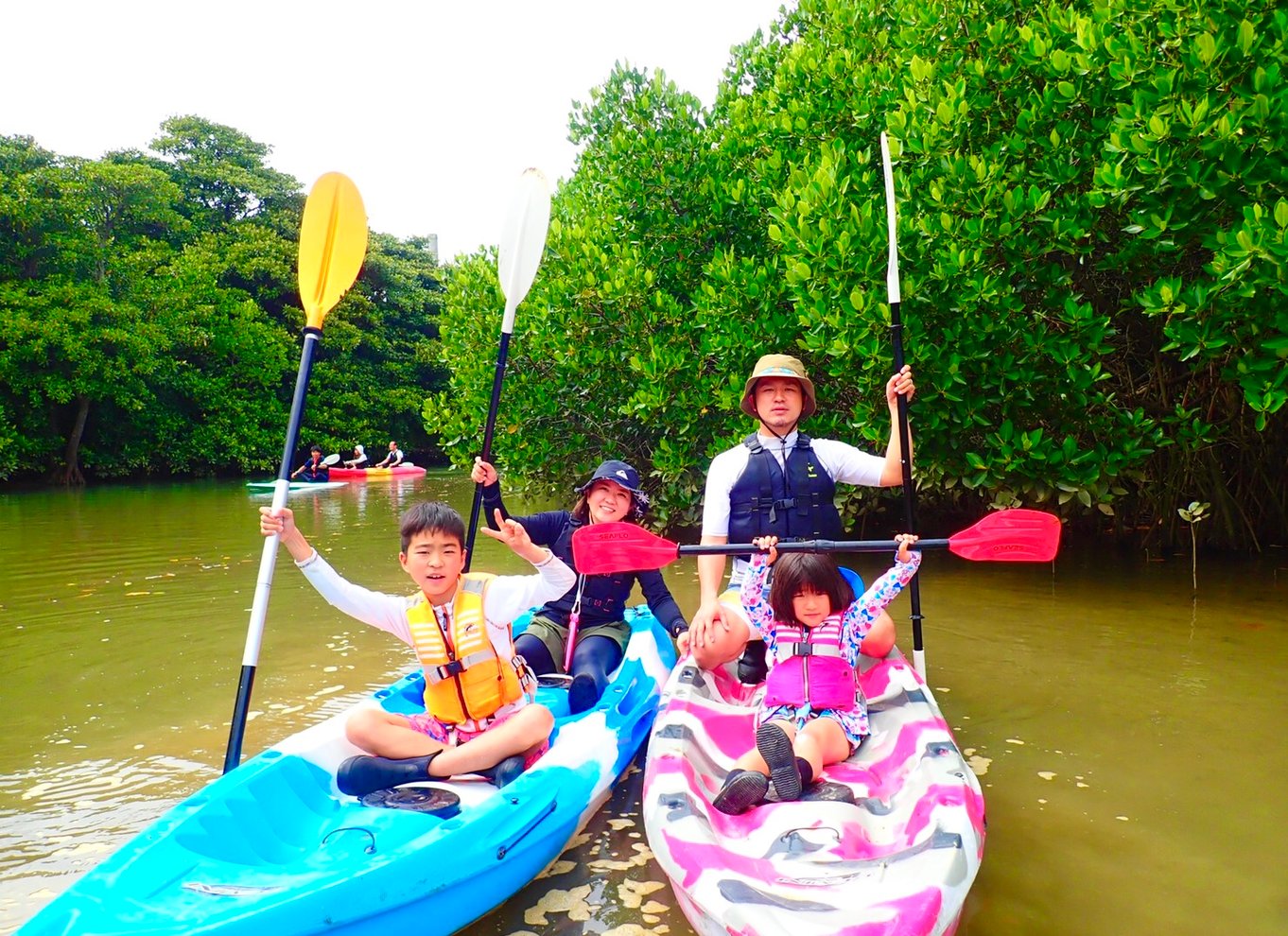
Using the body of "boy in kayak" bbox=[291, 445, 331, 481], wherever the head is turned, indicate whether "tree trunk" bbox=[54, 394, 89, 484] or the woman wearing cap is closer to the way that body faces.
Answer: the woman wearing cap

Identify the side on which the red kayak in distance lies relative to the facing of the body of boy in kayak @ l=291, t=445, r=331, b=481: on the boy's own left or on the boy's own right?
on the boy's own left

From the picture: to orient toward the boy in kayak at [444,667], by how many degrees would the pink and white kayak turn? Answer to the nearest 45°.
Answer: approximately 90° to its right

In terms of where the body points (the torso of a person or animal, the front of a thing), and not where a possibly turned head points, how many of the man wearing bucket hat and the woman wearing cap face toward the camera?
2

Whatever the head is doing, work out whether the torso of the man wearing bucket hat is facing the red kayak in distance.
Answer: no

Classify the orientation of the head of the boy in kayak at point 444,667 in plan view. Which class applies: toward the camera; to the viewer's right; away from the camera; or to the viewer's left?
toward the camera

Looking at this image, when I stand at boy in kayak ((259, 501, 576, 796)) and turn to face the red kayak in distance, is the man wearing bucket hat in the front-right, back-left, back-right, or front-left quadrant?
front-right

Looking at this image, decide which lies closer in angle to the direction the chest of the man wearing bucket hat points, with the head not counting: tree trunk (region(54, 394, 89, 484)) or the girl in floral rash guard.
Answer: the girl in floral rash guard

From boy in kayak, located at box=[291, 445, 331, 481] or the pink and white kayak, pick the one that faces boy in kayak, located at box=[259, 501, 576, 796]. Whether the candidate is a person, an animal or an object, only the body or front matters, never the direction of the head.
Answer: boy in kayak, located at box=[291, 445, 331, 481]

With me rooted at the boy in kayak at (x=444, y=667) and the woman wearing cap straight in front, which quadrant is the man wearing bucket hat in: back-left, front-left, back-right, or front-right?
front-right

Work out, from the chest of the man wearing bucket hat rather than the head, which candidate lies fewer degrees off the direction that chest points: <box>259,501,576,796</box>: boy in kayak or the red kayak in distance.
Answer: the boy in kayak

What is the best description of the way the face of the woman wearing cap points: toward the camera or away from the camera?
toward the camera

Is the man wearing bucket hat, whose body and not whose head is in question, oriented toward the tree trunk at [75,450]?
no

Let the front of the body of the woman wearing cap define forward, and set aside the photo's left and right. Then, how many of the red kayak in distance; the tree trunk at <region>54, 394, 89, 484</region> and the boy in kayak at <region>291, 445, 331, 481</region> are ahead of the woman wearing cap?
0

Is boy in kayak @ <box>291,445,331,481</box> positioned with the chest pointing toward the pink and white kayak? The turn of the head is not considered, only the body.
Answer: yes

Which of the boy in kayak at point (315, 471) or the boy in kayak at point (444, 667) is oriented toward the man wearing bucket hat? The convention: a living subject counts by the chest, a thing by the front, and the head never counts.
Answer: the boy in kayak at point (315, 471)

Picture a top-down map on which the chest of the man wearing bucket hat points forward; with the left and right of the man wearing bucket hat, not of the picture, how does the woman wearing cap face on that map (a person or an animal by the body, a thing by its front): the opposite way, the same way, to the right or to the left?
the same way

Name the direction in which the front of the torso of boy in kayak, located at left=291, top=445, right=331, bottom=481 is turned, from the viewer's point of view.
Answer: toward the camera

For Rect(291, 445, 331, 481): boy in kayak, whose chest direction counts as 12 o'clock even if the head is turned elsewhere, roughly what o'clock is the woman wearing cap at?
The woman wearing cap is roughly at 12 o'clock from the boy in kayak.

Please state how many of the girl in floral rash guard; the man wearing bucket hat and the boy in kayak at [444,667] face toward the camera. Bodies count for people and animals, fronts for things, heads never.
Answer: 3

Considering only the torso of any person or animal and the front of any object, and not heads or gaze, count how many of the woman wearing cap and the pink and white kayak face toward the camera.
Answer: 2

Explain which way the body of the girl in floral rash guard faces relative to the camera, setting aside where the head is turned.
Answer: toward the camera

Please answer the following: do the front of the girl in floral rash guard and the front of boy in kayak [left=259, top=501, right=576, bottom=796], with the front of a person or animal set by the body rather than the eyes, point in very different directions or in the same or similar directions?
same or similar directions

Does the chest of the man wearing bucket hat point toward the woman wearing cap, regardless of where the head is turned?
no
